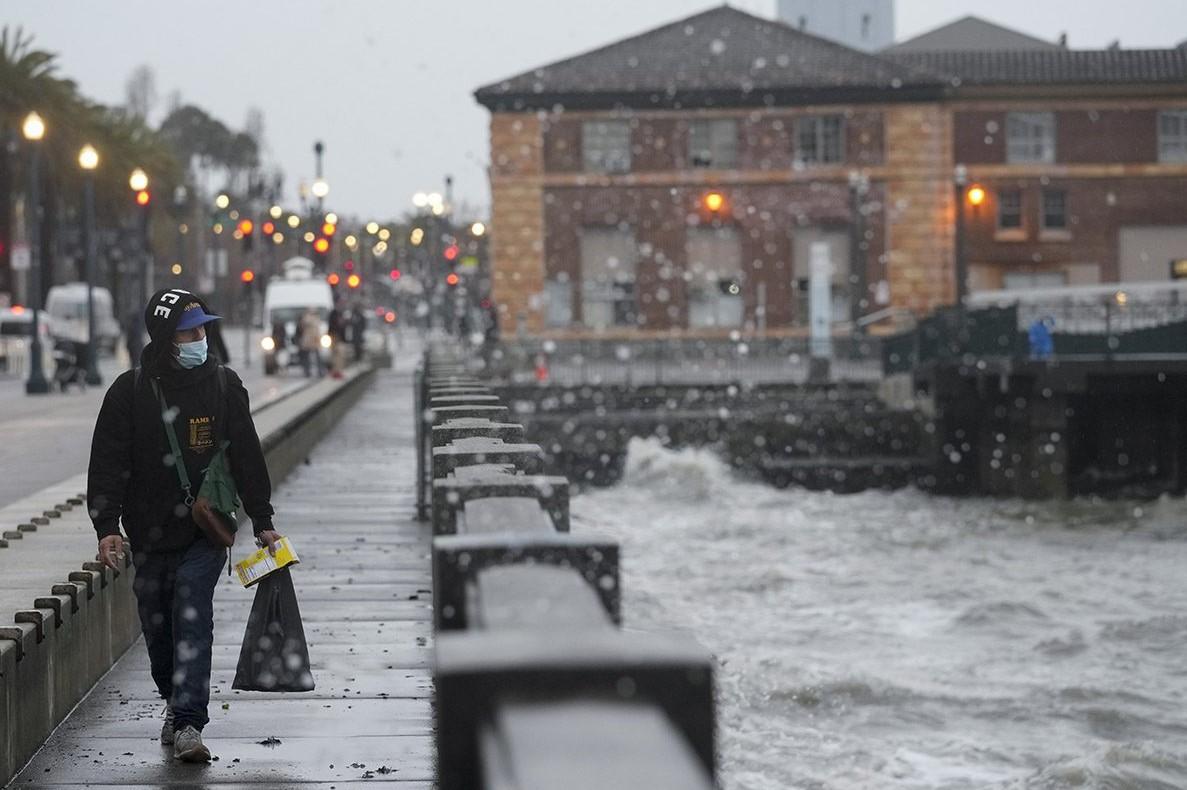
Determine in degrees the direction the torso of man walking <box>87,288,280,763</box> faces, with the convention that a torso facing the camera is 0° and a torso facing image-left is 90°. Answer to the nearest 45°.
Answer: approximately 0°

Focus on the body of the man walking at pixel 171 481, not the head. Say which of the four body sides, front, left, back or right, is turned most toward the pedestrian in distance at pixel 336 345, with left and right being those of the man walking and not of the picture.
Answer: back

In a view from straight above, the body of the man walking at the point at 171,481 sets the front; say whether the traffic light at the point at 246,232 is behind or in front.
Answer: behind

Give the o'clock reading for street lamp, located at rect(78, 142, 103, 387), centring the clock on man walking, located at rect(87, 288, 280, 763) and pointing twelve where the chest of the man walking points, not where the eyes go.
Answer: The street lamp is roughly at 6 o'clock from the man walking.

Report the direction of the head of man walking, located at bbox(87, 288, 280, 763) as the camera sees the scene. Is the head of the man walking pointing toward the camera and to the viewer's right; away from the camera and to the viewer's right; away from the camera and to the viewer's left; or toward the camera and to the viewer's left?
toward the camera and to the viewer's right

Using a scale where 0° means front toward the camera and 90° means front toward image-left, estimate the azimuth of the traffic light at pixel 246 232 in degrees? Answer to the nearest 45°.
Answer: approximately 0°

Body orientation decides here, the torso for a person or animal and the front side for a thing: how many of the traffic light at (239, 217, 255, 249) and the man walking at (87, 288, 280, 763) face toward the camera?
2
